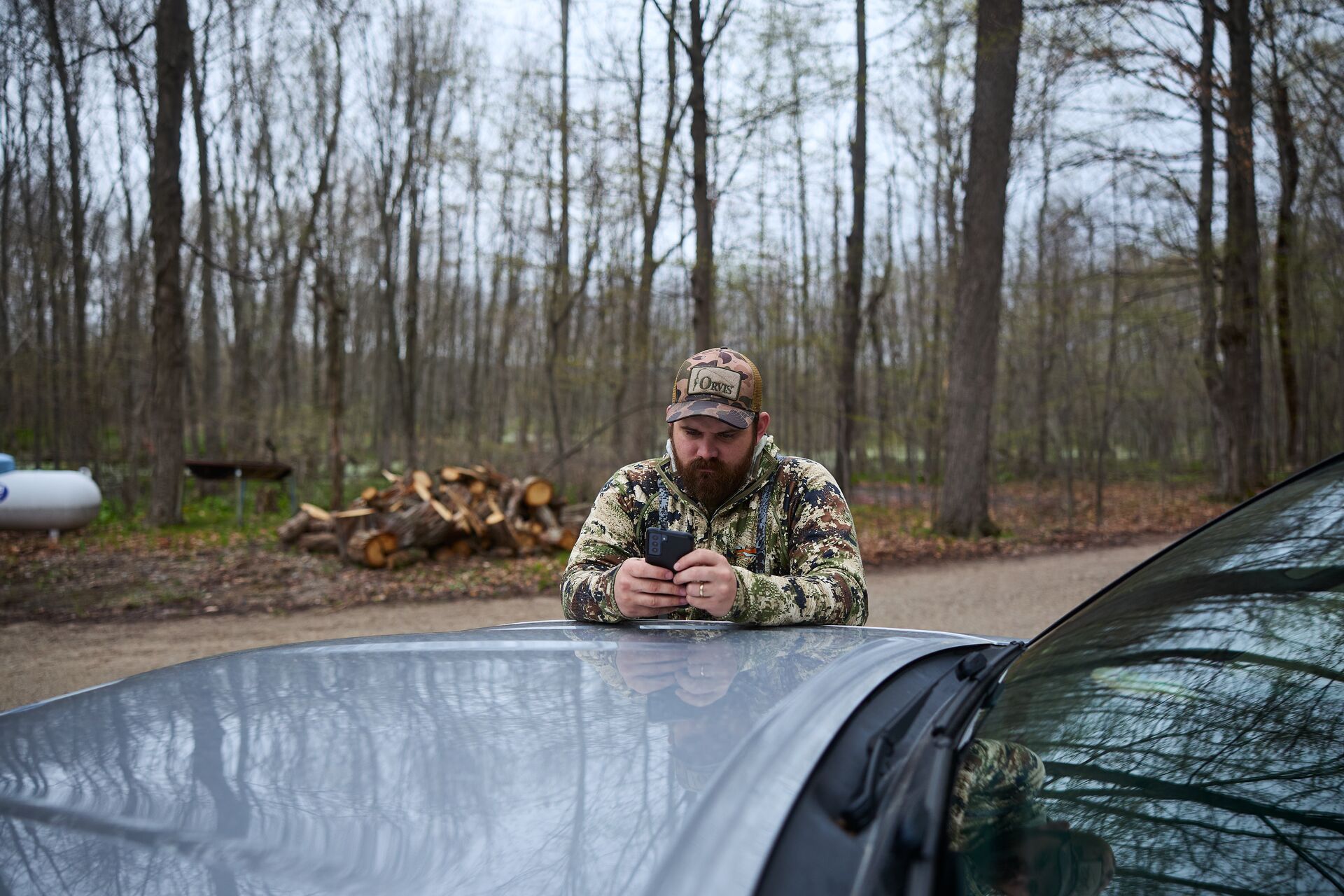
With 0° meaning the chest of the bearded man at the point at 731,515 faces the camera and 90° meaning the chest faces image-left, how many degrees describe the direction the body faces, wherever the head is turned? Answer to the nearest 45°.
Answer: approximately 0°

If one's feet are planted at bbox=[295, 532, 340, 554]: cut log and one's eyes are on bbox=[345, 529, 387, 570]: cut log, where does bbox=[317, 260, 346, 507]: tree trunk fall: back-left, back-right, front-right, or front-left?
back-left

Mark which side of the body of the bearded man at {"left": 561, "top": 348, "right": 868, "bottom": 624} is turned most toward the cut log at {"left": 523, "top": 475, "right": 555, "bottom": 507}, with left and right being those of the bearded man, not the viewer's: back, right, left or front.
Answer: back

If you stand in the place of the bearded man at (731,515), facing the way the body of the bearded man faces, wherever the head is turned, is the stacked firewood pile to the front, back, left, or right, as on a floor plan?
back

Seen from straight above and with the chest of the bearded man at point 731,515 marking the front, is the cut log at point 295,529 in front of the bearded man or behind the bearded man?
behind
